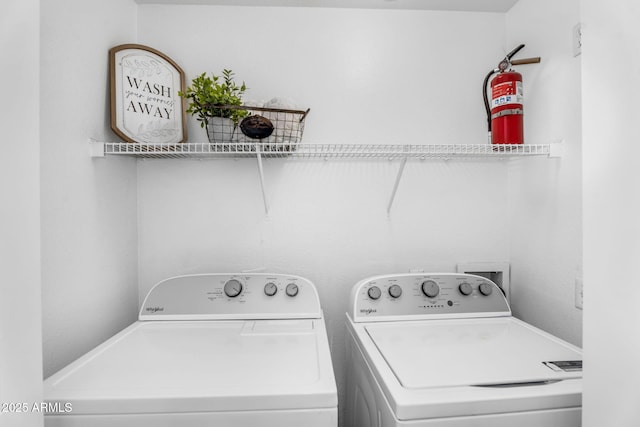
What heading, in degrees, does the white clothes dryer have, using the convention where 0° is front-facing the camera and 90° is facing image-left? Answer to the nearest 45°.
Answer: approximately 0°

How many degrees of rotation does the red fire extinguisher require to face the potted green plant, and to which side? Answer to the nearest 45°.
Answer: approximately 45° to its right

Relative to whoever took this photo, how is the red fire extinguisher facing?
facing the viewer

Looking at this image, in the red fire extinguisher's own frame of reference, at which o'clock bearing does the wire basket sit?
The wire basket is roughly at 2 o'clock from the red fire extinguisher.

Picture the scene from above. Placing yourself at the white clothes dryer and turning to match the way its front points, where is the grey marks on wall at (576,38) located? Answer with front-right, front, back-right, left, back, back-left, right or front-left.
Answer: left

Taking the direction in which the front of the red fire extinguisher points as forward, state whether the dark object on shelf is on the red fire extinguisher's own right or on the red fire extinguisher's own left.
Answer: on the red fire extinguisher's own right

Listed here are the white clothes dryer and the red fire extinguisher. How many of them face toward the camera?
2

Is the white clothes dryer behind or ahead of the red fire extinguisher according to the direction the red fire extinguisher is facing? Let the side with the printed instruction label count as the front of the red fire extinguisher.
ahead

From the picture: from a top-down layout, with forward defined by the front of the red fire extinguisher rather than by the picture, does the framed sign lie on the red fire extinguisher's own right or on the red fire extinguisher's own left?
on the red fire extinguisher's own right
